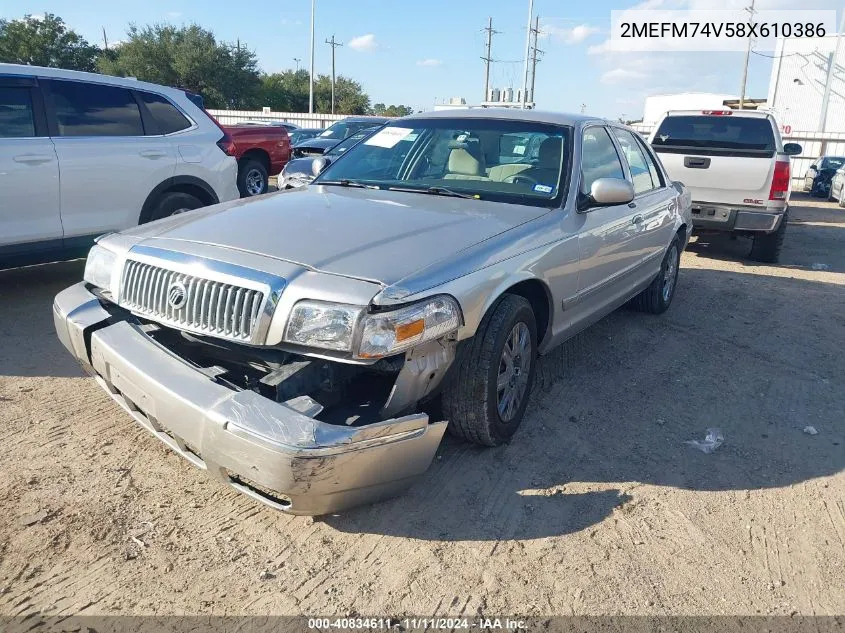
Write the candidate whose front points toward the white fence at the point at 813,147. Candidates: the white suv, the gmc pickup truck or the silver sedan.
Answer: the gmc pickup truck

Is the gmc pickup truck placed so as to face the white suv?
no

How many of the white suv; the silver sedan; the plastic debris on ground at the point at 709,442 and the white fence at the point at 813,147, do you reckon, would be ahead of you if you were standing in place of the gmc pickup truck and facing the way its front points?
1

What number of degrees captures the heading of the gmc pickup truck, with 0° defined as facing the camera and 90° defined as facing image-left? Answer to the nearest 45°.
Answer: approximately 180°

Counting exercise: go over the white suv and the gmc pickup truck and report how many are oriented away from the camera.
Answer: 1

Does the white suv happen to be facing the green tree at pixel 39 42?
no

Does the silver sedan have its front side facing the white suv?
no

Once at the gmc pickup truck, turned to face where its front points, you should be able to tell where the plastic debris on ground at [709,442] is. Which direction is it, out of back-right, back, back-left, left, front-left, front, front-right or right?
back

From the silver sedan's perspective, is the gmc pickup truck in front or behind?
behind

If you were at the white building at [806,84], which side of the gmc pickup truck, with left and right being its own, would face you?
front

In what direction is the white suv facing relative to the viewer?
to the viewer's left

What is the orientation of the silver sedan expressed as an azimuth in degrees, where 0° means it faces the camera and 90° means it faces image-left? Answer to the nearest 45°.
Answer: approximately 45°

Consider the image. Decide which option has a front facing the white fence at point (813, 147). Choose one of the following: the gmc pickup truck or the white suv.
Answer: the gmc pickup truck

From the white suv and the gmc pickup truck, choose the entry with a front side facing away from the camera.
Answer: the gmc pickup truck

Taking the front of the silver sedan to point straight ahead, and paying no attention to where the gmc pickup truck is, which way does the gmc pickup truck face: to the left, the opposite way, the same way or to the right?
the opposite way

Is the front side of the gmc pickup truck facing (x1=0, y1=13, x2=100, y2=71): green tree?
no

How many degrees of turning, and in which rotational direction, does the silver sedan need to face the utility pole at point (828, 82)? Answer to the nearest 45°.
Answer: approximately 180°
